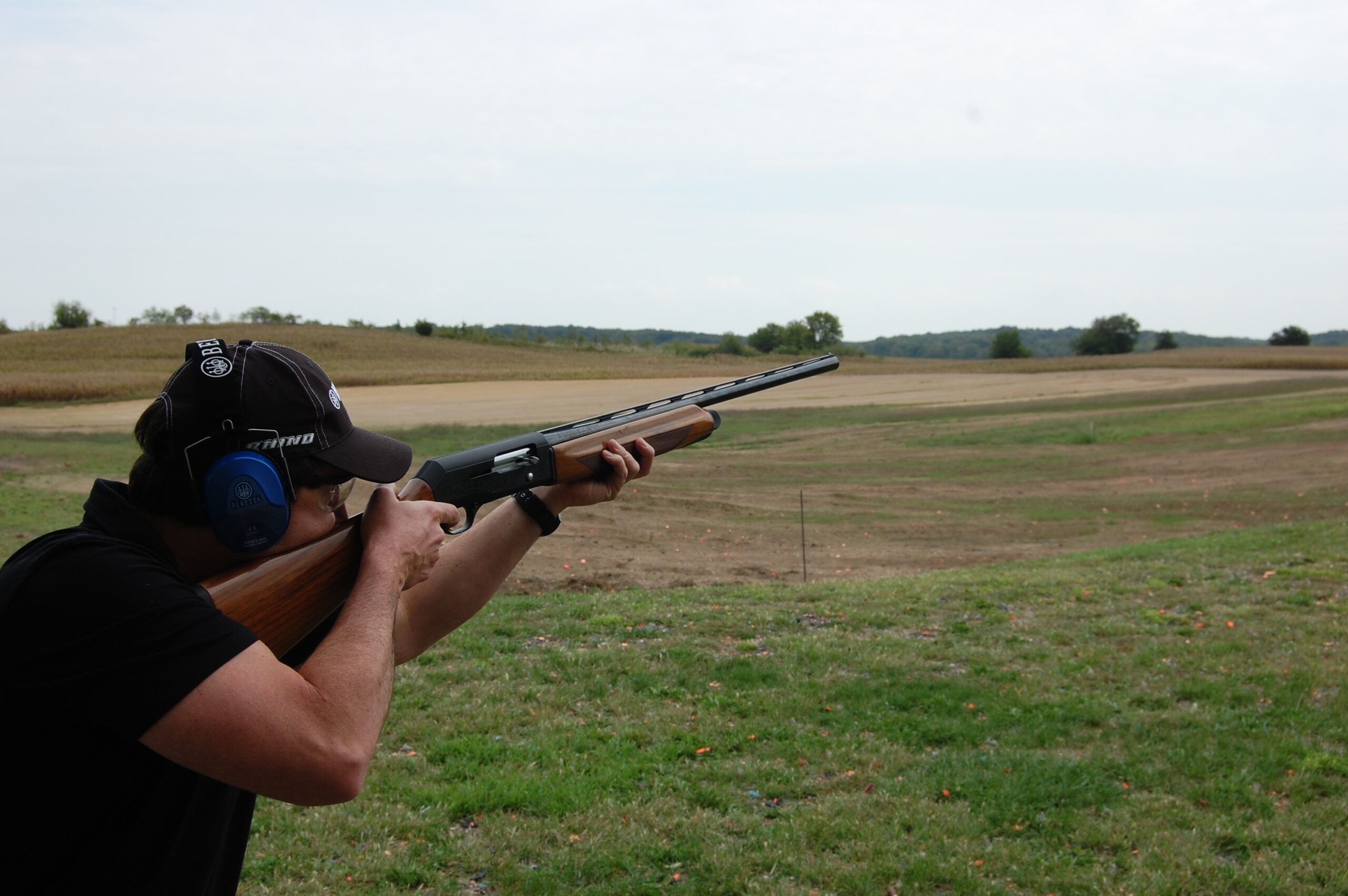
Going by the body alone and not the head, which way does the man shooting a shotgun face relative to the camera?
to the viewer's right

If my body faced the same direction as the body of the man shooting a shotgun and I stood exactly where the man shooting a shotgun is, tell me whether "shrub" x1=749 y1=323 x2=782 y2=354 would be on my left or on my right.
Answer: on my left

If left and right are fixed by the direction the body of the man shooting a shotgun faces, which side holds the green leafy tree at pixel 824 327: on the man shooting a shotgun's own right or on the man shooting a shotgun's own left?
on the man shooting a shotgun's own left
